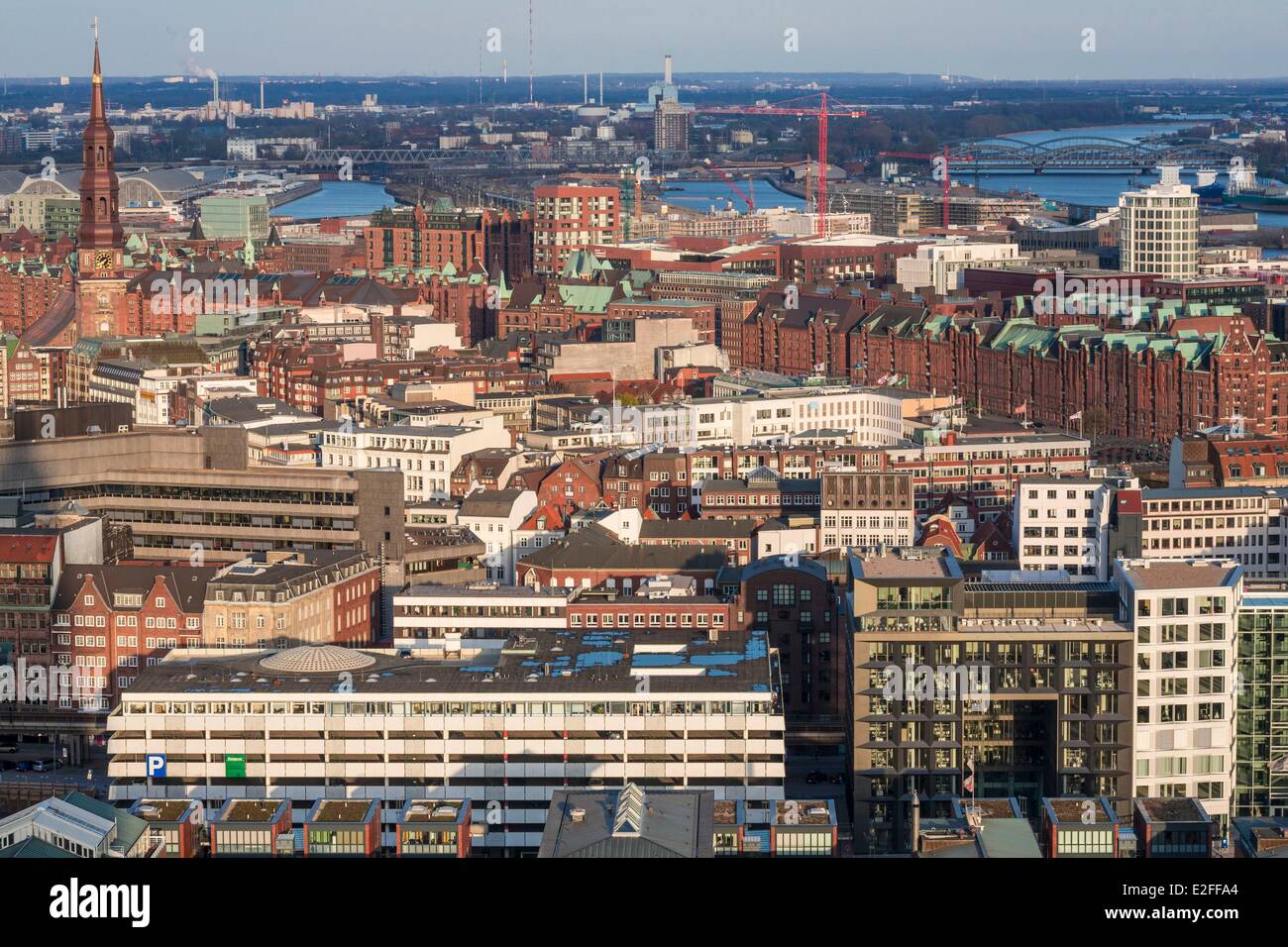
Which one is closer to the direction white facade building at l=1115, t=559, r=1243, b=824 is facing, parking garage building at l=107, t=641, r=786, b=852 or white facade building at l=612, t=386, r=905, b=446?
the parking garage building

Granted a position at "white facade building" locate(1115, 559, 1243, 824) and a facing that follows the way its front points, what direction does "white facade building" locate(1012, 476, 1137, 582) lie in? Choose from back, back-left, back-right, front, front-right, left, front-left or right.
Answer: back

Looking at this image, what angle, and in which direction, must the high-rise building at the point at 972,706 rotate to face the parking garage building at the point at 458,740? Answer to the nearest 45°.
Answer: approximately 90° to its right

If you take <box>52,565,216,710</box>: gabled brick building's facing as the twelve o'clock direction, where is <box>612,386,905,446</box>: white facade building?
The white facade building is roughly at 7 o'clock from the gabled brick building.

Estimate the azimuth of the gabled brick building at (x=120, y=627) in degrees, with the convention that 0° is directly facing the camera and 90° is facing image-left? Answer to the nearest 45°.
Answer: approximately 0°

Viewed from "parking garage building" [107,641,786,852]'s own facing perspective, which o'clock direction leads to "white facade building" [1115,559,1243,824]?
The white facade building is roughly at 9 o'clock from the parking garage building.

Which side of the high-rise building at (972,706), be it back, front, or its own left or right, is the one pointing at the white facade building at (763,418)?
back

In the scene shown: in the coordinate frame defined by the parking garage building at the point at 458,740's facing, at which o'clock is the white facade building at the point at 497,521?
The white facade building is roughly at 6 o'clock from the parking garage building.

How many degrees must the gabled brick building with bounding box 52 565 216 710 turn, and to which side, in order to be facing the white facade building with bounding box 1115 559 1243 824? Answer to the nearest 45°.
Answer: approximately 45° to its left

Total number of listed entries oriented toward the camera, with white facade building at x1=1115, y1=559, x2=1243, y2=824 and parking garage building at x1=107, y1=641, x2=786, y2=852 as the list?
2
